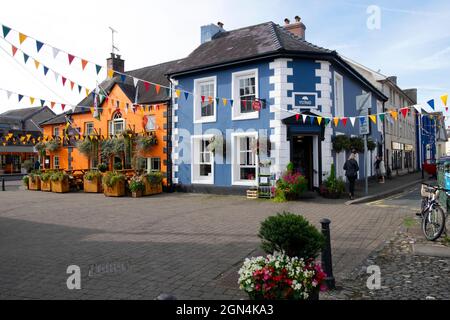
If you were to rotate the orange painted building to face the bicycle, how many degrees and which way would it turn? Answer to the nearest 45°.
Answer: approximately 45° to its left

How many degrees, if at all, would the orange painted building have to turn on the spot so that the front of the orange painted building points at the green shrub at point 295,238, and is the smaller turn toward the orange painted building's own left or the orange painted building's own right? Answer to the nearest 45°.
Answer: approximately 45° to the orange painted building's own left

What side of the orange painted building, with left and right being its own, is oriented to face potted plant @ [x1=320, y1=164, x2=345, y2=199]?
left

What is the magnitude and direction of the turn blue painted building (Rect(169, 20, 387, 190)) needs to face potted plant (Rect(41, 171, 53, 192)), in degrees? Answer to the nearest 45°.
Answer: approximately 90° to its right

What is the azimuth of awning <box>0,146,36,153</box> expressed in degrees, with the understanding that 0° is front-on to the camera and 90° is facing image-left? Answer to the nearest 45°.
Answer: approximately 0°

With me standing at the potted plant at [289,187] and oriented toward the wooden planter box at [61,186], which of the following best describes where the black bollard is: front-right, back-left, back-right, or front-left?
back-left
